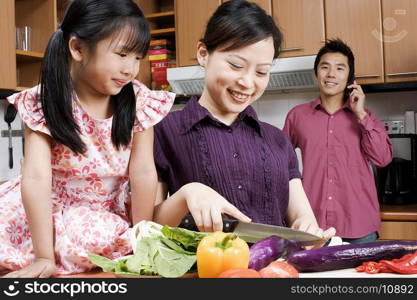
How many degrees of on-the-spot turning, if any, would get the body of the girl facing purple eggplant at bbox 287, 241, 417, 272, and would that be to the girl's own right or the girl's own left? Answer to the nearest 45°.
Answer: approximately 45° to the girl's own left

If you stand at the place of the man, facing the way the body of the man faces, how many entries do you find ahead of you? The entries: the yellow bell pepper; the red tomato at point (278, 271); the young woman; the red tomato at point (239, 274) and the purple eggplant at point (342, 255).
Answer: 5

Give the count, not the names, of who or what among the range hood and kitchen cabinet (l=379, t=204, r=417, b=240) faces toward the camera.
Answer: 2

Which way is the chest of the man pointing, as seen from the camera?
toward the camera

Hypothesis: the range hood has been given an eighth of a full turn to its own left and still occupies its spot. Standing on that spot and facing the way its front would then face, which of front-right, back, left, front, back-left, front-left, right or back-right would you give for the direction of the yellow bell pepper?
front-right

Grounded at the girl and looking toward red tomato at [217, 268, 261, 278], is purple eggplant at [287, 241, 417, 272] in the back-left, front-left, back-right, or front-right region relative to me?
front-left

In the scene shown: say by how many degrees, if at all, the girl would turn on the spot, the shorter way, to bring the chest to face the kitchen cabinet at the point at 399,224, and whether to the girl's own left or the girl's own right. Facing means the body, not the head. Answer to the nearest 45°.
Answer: approximately 90° to the girl's own left

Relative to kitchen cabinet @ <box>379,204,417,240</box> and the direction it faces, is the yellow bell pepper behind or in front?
in front

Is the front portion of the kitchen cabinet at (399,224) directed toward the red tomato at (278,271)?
yes

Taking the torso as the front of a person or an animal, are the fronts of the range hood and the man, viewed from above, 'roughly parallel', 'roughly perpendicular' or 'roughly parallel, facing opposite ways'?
roughly parallel

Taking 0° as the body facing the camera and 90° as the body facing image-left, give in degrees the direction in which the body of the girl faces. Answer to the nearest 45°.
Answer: approximately 315°

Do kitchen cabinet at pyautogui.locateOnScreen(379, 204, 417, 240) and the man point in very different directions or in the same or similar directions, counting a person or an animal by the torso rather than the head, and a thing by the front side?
same or similar directions

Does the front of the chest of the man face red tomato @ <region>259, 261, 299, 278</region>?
yes

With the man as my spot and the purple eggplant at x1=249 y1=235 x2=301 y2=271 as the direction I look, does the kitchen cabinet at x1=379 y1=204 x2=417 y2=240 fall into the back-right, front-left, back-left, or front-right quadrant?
back-left

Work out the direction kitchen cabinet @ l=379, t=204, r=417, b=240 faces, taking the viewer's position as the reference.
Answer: facing the viewer
